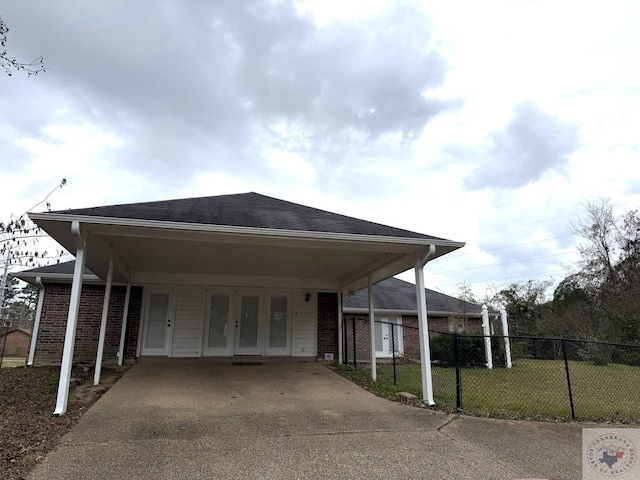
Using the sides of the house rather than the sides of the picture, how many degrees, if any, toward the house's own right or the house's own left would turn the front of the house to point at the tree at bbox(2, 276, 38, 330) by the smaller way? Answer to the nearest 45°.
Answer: approximately 135° to the house's own right

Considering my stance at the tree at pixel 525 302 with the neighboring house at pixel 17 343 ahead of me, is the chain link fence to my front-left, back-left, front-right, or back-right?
front-left

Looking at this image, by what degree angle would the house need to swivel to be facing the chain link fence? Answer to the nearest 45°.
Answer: approximately 90° to its left

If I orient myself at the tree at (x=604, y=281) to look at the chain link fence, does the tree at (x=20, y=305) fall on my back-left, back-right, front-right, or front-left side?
front-right

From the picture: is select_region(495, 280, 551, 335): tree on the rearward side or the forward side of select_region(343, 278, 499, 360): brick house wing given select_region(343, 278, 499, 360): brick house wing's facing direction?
on the rearward side

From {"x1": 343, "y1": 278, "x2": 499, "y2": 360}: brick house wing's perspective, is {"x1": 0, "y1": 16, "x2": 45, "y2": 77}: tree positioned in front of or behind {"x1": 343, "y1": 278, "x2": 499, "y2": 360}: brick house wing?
in front

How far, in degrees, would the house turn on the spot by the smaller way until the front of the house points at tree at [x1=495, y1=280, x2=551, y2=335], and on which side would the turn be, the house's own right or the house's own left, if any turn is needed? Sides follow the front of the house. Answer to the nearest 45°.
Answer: approximately 135° to the house's own left

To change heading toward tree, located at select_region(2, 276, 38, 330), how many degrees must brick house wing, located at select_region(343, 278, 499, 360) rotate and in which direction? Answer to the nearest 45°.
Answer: approximately 90° to its right

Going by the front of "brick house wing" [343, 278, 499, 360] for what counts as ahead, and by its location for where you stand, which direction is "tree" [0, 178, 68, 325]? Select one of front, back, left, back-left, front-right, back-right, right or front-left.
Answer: front-right

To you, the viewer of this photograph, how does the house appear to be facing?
facing the viewer

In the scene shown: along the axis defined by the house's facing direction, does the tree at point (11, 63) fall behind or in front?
in front

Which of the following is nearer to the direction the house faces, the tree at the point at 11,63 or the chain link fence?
the tree
